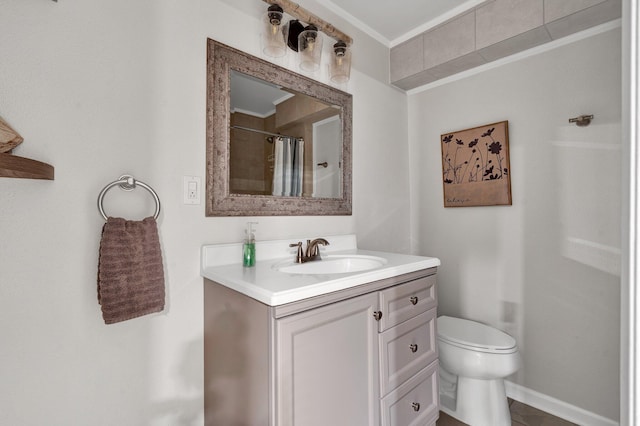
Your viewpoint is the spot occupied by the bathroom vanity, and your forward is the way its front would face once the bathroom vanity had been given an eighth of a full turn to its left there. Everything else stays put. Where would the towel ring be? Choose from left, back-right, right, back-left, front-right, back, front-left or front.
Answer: back

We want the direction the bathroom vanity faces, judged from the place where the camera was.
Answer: facing the viewer and to the right of the viewer

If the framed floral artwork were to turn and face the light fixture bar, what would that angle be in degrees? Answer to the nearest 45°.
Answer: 0° — it already faces it

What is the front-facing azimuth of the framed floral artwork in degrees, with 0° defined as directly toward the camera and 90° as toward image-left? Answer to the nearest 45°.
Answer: approximately 45°

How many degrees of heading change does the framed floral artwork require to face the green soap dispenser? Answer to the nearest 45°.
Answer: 0° — it already faces it

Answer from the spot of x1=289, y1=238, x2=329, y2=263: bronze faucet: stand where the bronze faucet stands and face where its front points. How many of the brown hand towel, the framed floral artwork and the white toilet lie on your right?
1
